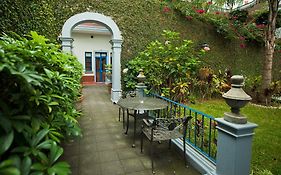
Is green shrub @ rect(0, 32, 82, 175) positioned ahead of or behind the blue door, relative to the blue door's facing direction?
ahead

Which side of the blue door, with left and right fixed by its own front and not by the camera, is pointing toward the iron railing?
front

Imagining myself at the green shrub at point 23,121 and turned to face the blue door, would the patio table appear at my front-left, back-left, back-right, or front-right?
front-right

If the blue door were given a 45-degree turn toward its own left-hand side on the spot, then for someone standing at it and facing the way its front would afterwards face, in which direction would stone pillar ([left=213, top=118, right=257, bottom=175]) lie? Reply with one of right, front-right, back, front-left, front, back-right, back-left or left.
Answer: front-right

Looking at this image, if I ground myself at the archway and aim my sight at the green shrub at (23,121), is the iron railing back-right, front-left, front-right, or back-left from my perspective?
front-left

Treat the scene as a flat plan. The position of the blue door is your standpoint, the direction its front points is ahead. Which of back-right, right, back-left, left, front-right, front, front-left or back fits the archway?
front

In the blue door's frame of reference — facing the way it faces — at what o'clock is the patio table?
The patio table is roughly at 12 o'clock from the blue door.

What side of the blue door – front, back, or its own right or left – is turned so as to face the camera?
front
